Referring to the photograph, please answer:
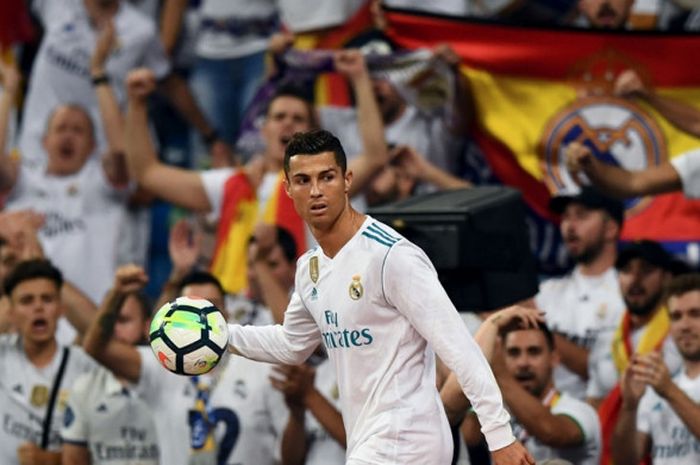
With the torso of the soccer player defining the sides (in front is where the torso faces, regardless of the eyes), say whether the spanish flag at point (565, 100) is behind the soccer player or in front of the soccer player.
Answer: behind

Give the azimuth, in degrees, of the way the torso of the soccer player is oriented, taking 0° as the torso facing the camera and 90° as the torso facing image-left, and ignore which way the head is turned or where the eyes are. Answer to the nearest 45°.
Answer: approximately 45°
